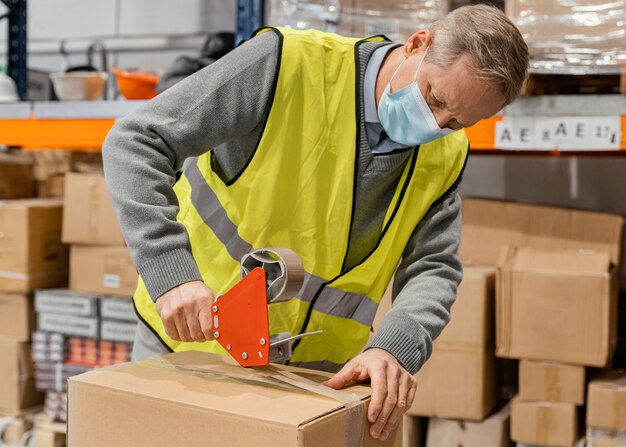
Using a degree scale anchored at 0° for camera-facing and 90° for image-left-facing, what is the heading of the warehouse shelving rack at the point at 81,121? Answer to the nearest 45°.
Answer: approximately 0°

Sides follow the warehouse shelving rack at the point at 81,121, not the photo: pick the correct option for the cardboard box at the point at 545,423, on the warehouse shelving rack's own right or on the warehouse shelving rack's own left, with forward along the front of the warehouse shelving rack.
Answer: on the warehouse shelving rack's own left

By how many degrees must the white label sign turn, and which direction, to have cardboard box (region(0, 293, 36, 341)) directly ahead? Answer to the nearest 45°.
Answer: approximately 90° to its right

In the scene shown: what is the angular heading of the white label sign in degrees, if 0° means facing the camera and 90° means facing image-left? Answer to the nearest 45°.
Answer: approximately 0°
